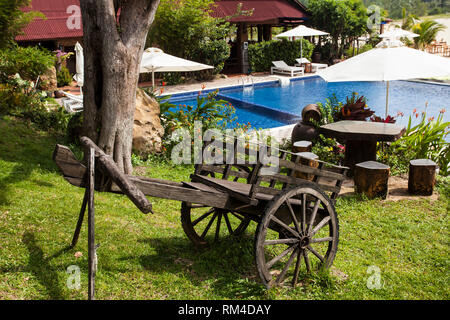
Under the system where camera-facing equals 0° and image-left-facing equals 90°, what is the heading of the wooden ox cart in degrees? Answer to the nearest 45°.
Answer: approximately 45°

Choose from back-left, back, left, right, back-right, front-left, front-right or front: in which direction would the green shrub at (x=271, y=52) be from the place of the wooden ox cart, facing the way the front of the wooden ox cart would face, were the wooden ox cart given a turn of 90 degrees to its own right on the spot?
front-right

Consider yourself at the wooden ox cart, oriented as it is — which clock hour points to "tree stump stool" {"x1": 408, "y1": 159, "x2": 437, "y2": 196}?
The tree stump stool is roughly at 6 o'clock from the wooden ox cart.

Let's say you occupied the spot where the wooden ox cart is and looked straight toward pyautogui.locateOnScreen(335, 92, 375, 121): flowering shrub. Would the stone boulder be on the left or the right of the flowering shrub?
left

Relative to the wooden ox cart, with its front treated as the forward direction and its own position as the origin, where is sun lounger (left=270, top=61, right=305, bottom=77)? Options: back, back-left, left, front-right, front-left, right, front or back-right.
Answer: back-right

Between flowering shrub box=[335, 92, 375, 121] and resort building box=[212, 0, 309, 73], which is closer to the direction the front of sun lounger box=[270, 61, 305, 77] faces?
the flowering shrub

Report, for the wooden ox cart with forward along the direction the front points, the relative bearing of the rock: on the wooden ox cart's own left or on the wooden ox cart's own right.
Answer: on the wooden ox cart's own right

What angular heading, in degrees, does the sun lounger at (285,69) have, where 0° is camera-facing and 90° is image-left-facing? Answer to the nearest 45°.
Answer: approximately 315°

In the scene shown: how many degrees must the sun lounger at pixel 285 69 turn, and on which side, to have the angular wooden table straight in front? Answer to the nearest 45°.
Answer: approximately 45° to its right
